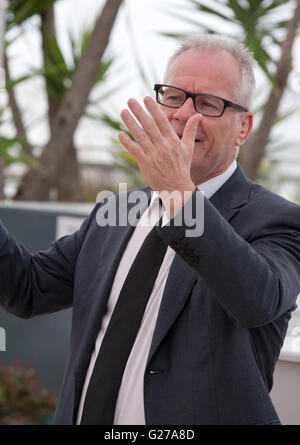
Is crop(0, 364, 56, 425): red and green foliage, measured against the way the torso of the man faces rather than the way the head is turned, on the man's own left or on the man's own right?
on the man's own right

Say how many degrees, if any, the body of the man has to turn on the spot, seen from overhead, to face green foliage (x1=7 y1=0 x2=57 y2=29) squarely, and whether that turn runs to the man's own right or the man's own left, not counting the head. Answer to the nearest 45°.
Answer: approximately 135° to the man's own right

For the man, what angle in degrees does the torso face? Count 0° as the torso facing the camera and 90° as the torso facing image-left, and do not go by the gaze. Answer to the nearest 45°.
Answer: approximately 45°
